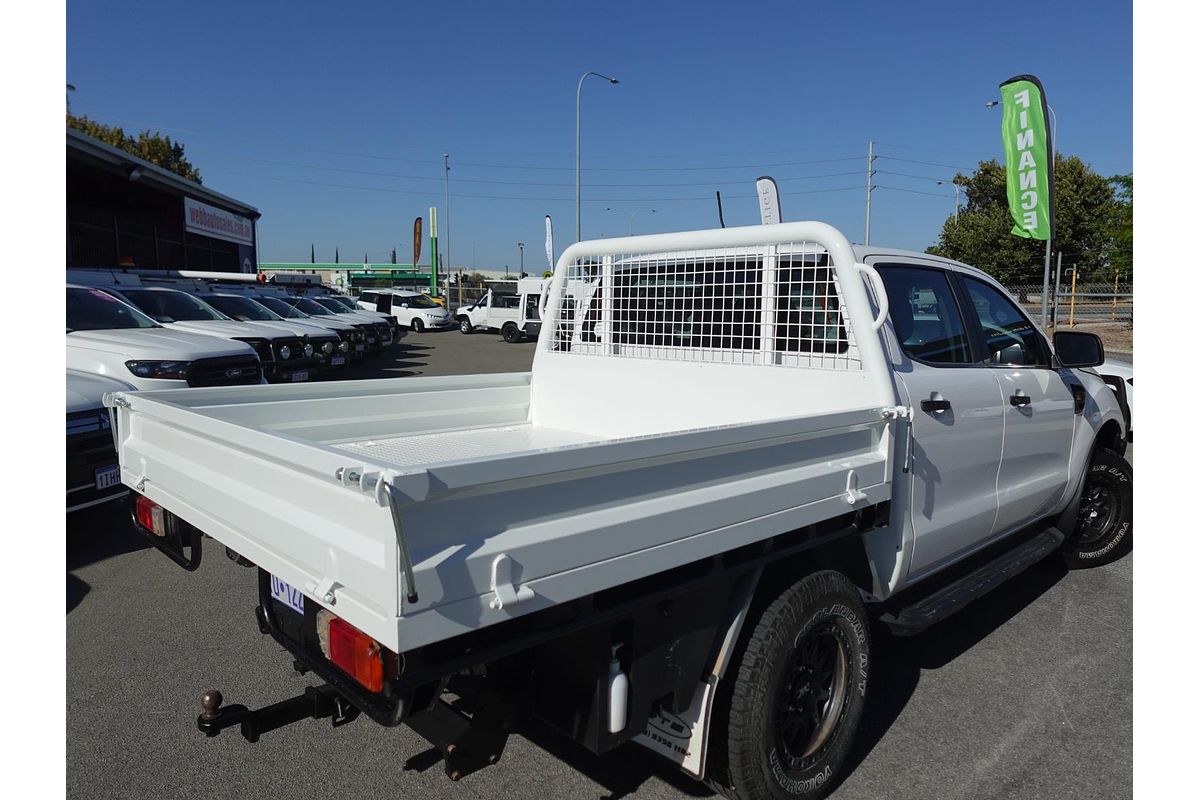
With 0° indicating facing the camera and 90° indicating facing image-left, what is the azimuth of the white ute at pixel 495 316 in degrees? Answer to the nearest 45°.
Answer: approximately 135°

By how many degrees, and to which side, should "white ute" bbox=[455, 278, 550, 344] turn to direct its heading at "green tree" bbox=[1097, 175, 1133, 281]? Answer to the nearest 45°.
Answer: approximately 135° to its right

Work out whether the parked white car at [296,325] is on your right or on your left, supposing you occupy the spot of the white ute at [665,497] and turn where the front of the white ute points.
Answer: on your left

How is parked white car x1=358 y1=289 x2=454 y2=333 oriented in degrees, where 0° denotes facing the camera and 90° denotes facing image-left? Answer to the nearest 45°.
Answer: approximately 315°

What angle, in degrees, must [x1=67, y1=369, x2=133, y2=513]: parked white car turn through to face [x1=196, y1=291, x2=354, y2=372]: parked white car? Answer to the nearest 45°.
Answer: approximately 135° to its left

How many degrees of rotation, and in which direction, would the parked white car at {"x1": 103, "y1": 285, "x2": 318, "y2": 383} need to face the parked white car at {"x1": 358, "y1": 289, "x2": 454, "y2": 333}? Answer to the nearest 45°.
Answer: approximately 135° to its left

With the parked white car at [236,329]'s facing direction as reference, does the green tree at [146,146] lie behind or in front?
behind
